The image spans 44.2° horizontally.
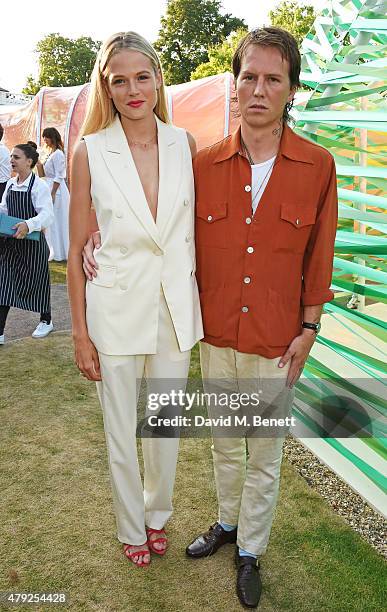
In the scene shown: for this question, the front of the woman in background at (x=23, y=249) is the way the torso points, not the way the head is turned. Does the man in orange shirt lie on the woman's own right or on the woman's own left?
on the woman's own left

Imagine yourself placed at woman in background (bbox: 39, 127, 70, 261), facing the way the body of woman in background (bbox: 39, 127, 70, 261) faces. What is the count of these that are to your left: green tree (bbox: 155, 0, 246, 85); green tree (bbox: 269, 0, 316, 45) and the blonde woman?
1

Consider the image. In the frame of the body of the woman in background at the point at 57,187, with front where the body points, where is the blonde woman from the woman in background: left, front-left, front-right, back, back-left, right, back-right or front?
left

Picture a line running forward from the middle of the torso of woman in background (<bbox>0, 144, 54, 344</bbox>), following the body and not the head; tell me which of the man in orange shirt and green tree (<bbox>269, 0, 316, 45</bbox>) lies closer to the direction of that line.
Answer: the man in orange shirt

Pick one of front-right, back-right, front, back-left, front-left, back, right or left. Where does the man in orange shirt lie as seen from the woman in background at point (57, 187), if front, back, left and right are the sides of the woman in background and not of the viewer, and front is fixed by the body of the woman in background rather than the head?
left
